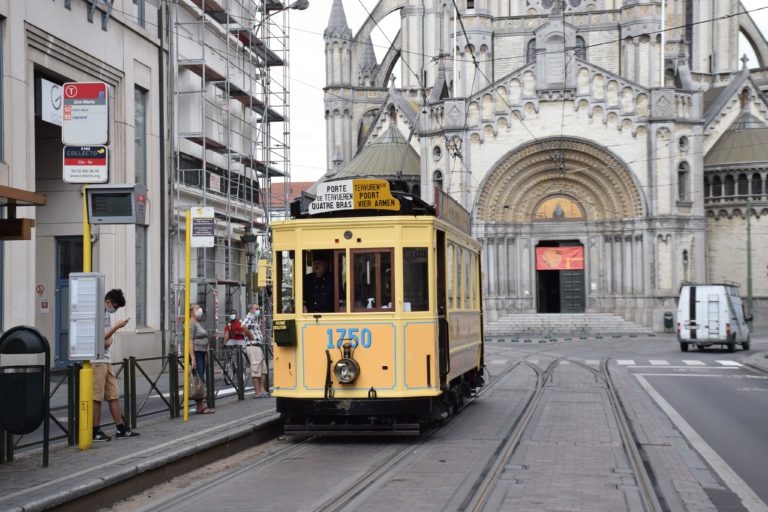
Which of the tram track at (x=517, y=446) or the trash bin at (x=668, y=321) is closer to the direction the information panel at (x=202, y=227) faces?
the tram track

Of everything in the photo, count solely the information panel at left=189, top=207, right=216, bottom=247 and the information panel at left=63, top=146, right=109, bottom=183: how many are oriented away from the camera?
0

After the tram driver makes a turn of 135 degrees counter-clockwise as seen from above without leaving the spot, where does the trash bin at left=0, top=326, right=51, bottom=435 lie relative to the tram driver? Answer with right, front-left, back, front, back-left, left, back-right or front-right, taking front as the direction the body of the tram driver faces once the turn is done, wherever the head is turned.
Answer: back

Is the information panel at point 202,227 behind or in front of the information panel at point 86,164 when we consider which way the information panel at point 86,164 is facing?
behind

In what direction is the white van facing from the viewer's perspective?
away from the camera

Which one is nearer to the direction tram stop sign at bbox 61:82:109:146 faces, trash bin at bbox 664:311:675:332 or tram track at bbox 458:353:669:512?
the tram track

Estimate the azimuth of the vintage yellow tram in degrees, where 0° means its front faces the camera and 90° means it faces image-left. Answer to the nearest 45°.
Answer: approximately 0°
